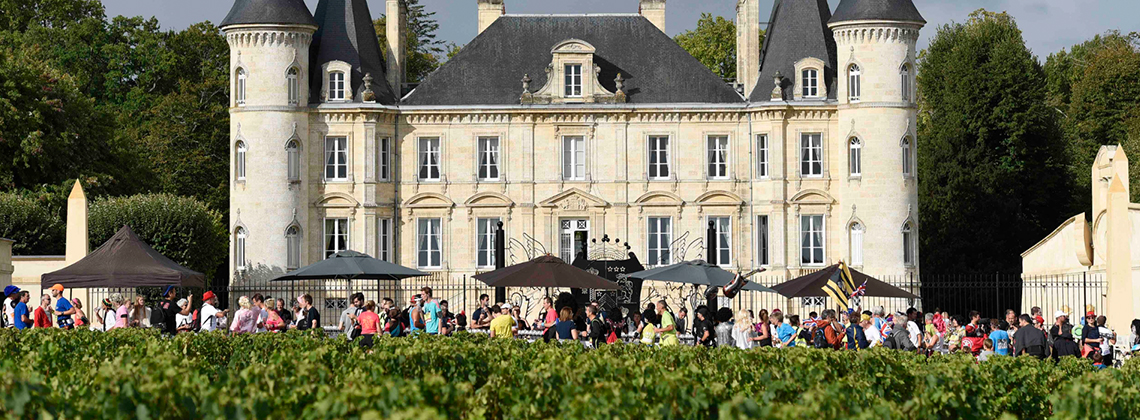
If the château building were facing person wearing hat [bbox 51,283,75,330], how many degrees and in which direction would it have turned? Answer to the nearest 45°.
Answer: approximately 45° to its right

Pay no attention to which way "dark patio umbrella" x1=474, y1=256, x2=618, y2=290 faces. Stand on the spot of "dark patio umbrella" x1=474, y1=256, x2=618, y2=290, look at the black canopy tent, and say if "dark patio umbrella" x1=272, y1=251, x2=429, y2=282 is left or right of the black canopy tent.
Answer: right

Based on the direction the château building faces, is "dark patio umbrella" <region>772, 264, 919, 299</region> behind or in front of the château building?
in front

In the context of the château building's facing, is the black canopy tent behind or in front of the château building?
in front

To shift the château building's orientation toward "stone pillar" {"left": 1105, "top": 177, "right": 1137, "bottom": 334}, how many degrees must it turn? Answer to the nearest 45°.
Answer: approximately 45° to its left

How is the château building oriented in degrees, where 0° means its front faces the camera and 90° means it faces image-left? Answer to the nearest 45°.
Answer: approximately 0°

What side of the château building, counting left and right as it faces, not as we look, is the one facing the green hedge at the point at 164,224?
right

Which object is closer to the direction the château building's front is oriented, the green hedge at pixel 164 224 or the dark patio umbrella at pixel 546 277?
the dark patio umbrella
